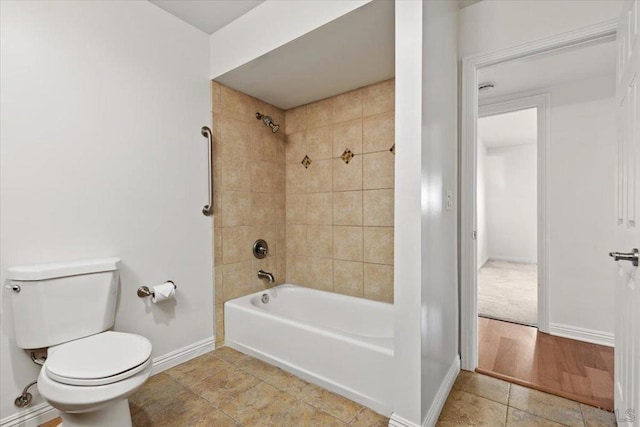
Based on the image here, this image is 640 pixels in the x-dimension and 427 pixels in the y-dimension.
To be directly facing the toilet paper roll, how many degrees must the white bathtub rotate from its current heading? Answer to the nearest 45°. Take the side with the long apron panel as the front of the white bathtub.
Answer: approximately 45° to its right

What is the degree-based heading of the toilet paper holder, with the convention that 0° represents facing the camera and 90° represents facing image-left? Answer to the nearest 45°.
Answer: approximately 315°

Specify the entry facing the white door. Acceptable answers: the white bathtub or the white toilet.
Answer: the white toilet

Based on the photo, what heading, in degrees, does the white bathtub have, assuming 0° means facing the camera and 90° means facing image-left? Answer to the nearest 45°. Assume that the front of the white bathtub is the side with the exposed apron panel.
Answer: approximately 45°

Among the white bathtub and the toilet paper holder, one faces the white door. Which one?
the toilet paper holder

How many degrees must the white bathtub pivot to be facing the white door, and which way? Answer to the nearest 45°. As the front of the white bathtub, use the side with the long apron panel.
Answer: approximately 90° to its left
